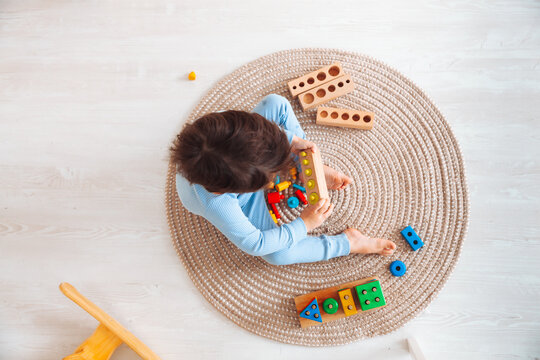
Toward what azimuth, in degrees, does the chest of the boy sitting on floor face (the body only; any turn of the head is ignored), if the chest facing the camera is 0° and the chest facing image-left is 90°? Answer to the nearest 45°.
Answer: approximately 270°
